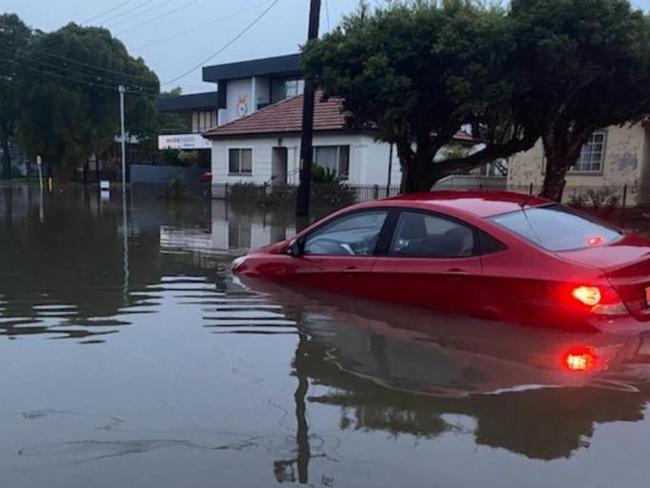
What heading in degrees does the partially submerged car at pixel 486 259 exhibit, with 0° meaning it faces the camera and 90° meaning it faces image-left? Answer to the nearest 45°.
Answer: approximately 135°

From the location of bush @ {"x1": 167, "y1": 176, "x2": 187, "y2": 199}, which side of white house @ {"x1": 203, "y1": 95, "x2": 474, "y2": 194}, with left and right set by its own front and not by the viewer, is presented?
right

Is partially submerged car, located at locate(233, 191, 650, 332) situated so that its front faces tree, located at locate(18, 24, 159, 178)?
yes

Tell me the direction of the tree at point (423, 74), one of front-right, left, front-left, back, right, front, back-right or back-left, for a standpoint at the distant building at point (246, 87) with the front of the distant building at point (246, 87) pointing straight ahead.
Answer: front-left

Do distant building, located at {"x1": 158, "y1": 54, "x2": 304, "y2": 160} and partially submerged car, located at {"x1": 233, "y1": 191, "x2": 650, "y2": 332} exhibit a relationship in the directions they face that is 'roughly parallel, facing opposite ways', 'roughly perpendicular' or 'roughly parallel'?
roughly perpendicular

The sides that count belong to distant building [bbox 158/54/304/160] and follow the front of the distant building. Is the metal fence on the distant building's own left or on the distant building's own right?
on the distant building's own left

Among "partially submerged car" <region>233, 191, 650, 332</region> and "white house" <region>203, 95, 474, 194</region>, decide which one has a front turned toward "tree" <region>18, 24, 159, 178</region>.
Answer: the partially submerged car

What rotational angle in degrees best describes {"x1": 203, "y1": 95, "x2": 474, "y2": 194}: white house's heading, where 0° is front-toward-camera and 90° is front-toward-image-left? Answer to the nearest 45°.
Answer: approximately 0°

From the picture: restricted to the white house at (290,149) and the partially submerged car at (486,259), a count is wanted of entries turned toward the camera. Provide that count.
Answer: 1

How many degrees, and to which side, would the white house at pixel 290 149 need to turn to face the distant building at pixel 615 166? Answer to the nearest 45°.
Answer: approximately 45° to its left

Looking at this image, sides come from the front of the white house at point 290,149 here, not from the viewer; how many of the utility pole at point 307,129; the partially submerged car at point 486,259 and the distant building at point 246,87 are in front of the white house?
2
